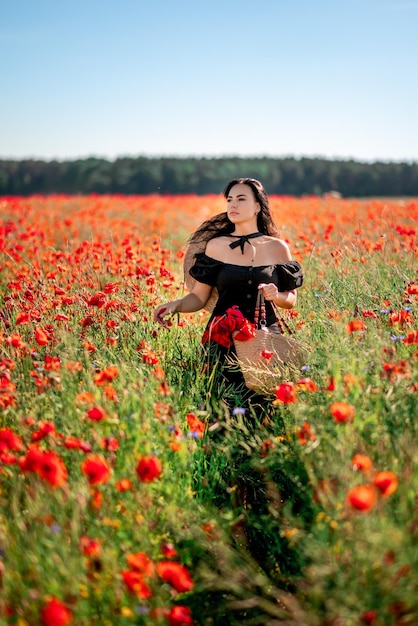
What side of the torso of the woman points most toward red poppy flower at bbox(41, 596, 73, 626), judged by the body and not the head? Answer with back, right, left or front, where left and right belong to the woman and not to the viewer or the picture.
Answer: front

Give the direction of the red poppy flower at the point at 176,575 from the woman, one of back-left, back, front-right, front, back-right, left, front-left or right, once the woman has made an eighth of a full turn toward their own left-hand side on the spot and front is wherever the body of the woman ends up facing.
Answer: front-right

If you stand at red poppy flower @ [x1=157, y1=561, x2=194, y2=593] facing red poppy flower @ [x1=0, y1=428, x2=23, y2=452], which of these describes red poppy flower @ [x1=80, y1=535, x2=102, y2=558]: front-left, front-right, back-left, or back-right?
front-left

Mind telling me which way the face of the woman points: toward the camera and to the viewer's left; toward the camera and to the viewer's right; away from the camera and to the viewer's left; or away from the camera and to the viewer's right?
toward the camera and to the viewer's left

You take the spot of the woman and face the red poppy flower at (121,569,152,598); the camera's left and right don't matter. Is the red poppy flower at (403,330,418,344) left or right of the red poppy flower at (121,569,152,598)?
left

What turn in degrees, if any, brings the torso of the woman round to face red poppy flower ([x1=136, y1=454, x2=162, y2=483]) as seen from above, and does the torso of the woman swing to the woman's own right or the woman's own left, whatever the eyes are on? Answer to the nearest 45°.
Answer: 0° — they already face it

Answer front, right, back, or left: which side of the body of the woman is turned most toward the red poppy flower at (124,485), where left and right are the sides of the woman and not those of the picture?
front

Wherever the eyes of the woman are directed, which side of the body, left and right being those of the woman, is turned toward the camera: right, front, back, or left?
front

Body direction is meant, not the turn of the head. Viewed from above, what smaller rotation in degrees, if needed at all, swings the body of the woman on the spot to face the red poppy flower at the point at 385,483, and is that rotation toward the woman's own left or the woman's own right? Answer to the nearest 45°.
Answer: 0° — they already face it

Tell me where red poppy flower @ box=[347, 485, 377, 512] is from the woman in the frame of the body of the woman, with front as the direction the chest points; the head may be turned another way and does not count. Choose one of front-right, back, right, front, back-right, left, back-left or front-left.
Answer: front

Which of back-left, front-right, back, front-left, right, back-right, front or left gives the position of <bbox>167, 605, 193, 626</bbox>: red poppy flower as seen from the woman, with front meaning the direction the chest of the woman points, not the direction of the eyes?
front
